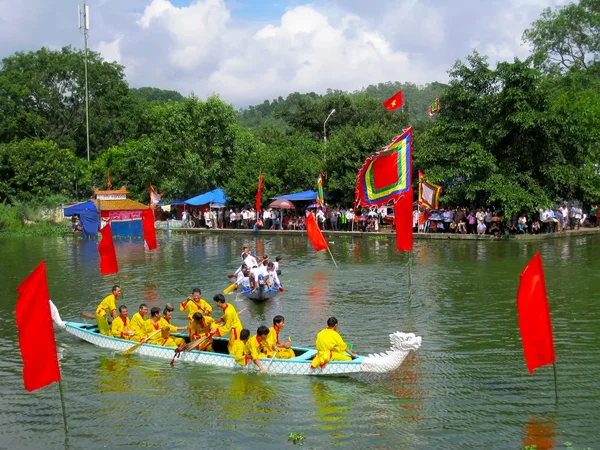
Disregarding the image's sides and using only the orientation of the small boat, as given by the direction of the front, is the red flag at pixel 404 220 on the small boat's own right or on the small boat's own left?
on the small boat's own left

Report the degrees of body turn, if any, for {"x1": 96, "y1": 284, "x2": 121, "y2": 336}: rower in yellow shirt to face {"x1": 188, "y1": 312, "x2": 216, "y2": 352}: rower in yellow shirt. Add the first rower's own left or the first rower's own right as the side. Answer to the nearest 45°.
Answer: approximately 45° to the first rower's own right

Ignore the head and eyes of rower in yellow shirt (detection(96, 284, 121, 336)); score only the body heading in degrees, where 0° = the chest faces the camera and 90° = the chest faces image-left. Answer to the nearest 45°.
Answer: approximately 270°

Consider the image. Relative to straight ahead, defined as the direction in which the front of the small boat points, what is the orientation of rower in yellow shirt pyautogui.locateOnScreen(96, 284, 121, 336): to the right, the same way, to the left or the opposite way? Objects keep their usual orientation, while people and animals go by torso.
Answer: to the left

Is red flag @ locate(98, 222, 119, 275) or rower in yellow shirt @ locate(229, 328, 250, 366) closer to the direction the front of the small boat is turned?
the rower in yellow shirt

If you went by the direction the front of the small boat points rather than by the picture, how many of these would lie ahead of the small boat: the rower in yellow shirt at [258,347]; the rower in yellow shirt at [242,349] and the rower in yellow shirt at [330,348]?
3

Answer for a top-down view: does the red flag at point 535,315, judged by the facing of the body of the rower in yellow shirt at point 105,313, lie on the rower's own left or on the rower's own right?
on the rower's own right

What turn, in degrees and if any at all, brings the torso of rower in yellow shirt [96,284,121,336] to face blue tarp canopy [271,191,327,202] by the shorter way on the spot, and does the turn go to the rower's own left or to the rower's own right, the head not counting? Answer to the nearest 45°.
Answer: approximately 45° to the rower's own left

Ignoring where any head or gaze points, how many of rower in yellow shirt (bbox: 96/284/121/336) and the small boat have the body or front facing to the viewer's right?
1

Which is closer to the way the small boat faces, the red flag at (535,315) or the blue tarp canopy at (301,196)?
the red flag
